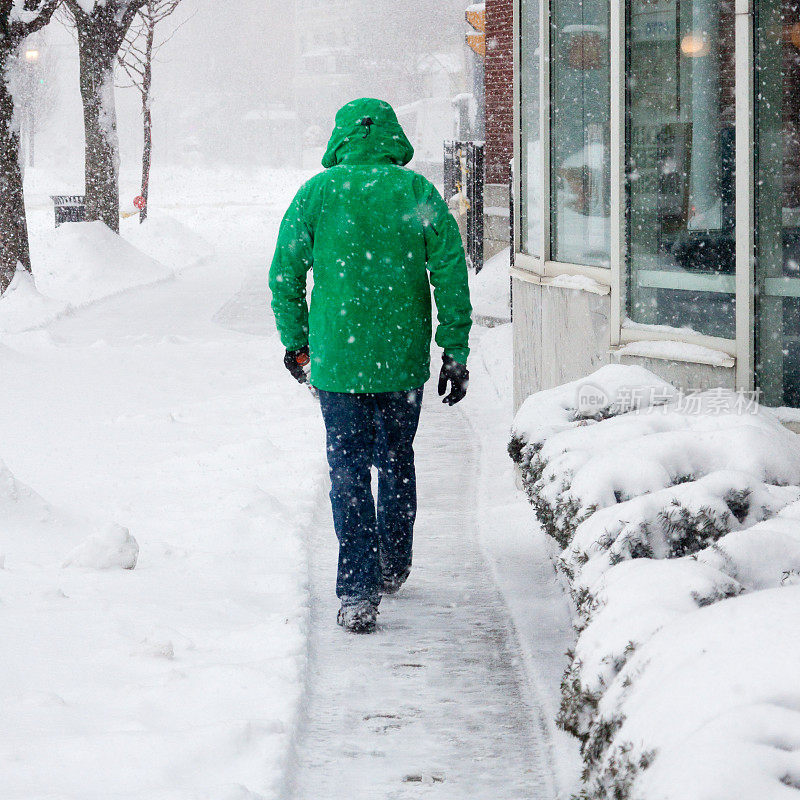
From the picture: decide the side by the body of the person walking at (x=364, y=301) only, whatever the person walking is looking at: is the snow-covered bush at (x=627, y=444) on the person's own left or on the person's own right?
on the person's own right

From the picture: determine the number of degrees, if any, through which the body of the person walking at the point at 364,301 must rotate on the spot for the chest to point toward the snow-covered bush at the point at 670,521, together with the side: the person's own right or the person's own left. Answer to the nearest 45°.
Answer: approximately 135° to the person's own right

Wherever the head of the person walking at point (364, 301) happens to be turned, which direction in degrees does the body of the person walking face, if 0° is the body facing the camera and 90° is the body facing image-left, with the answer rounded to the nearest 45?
approximately 180°

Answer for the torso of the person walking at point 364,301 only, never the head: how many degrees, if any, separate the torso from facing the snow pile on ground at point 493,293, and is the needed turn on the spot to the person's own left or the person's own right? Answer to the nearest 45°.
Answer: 0° — they already face it

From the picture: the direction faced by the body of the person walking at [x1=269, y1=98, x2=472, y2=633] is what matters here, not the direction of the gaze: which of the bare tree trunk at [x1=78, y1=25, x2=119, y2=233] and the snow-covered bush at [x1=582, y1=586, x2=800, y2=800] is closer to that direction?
the bare tree trunk

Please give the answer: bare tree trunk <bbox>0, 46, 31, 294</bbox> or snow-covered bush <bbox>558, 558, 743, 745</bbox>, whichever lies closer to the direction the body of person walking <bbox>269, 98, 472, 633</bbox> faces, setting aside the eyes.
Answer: the bare tree trunk

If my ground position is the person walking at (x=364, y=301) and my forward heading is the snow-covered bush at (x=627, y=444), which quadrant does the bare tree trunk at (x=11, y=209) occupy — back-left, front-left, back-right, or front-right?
back-left

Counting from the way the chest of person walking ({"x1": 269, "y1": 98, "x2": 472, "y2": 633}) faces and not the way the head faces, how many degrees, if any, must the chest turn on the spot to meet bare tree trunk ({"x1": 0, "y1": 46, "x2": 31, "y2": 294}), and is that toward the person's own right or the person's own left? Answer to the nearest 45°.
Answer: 0° — they already face it

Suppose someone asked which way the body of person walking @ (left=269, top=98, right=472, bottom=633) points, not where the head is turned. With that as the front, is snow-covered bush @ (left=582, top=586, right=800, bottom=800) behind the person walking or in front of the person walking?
behind
